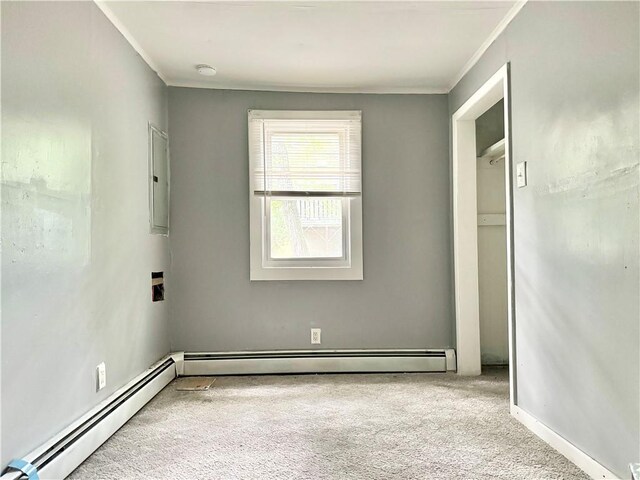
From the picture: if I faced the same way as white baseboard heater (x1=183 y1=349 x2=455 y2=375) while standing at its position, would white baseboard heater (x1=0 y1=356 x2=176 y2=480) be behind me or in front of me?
in front

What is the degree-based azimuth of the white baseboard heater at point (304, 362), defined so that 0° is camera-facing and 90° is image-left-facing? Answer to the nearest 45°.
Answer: approximately 315°

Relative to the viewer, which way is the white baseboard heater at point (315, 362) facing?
toward the camera
